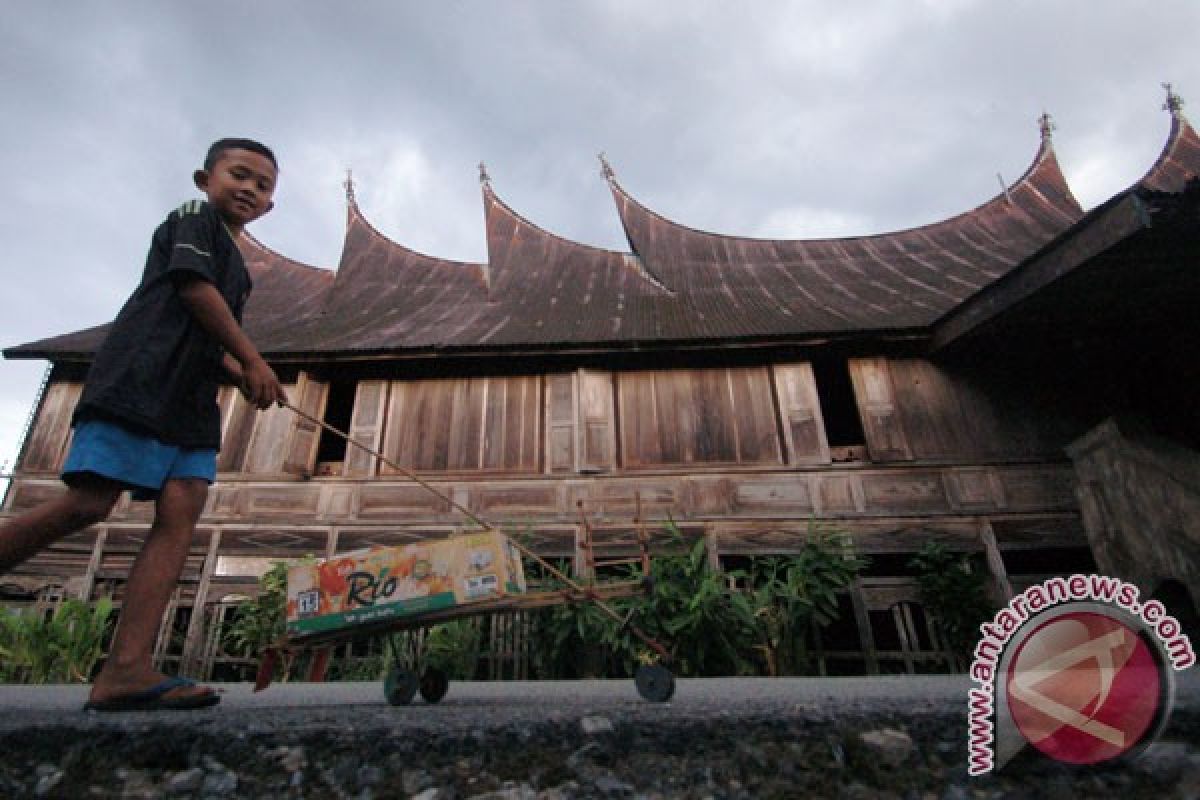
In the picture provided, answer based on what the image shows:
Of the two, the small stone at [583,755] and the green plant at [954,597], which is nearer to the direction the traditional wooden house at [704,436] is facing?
the small stone

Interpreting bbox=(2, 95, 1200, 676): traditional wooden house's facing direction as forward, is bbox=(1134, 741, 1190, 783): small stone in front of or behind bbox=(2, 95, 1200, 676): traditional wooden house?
in front

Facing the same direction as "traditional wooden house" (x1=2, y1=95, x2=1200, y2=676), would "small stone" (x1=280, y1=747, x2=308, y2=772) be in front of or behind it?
in front

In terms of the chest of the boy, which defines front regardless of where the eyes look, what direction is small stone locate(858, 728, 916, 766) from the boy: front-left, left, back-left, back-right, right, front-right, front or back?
front-right

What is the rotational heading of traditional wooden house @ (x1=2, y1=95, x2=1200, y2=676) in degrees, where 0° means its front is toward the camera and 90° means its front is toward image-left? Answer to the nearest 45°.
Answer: approximately 0°

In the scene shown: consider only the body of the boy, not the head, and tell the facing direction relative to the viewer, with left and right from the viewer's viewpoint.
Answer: facing to the right of the viewer

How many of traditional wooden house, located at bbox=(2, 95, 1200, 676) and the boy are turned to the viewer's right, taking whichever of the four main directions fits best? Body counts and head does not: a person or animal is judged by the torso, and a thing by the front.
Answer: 1

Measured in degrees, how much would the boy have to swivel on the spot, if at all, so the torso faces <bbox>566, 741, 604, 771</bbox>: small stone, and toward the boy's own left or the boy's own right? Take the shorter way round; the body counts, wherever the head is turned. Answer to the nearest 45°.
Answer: approximately 45° to the boy's own right

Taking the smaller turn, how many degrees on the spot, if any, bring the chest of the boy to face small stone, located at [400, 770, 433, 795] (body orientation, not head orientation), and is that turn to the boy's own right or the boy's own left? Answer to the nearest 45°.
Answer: approximately 90° to the boy's own right

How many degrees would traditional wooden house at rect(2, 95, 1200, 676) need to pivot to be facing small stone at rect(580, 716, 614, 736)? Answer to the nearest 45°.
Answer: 0° — it already faces it

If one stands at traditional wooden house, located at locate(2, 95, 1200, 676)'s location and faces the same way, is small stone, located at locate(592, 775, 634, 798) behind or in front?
in front

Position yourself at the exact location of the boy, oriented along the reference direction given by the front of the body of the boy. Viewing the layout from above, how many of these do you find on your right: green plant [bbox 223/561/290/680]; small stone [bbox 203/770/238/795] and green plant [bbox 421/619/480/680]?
1

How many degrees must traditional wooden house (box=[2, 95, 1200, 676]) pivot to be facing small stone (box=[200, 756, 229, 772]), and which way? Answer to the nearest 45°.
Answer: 0° — it already faces it
